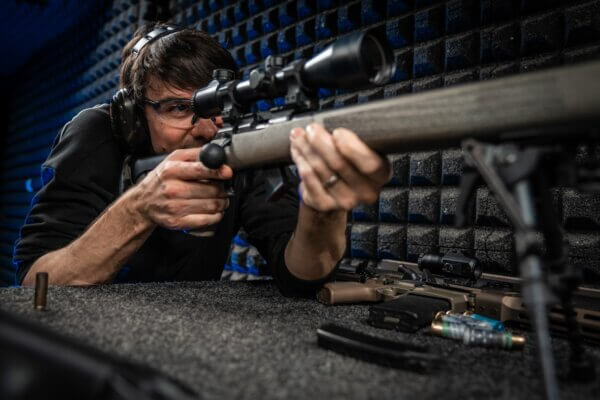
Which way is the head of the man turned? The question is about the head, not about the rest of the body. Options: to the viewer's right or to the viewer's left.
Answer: to the viewer's right

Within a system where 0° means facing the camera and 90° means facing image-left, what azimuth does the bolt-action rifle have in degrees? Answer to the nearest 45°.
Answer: approximately 315°

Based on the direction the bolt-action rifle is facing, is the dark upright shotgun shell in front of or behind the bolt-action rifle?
behind

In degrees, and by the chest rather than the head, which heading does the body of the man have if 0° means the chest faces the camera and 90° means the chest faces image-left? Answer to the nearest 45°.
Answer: approximately 315°
